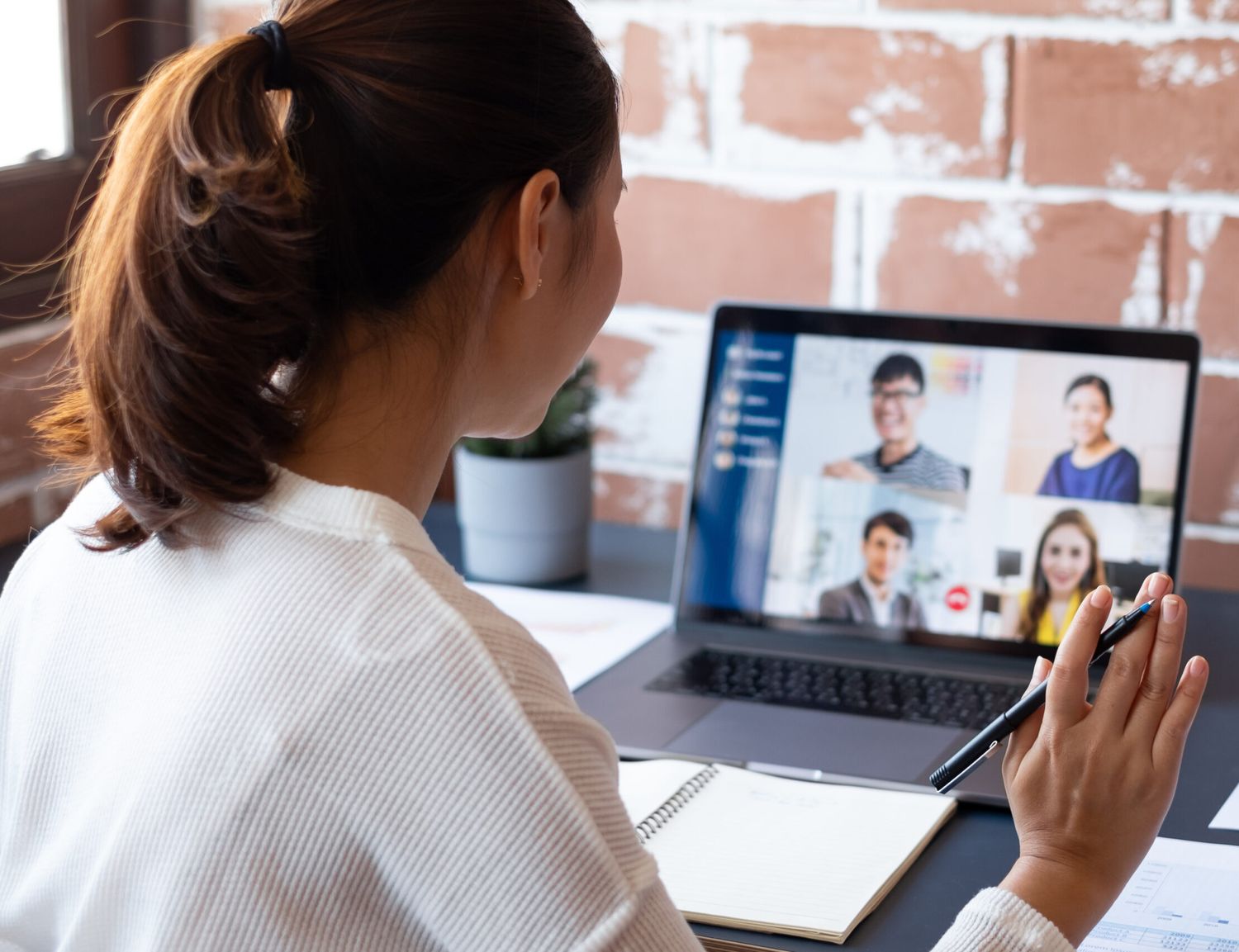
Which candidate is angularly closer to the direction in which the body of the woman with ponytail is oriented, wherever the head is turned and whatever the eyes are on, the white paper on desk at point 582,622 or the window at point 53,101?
the white paper on desk

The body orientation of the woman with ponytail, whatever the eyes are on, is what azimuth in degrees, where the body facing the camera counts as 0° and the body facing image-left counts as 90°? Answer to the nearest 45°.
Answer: approximately 225°

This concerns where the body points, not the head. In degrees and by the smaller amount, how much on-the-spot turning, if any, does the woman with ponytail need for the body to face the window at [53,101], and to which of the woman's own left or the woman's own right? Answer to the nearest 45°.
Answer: approximately 90° to the woman's own left

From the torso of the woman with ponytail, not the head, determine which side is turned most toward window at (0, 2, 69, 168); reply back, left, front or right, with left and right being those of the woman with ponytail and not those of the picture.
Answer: left

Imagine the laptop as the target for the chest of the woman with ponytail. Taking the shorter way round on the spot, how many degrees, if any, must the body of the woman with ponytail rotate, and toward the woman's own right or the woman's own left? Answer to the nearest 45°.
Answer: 0° — they already face it

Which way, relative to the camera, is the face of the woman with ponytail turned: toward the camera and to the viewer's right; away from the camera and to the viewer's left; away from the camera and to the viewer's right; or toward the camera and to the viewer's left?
away from the camera and to the viewer's right
